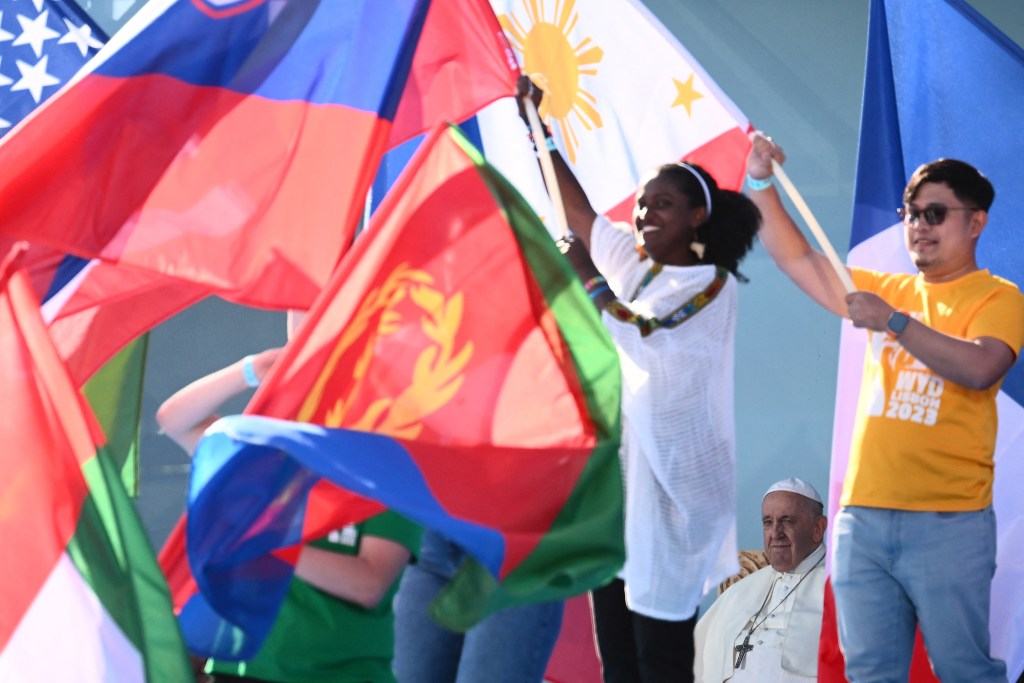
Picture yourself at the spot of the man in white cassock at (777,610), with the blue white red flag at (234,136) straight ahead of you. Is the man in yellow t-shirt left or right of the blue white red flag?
left

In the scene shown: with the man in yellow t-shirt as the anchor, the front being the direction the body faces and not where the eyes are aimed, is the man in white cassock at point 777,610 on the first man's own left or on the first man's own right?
on the first man's own right

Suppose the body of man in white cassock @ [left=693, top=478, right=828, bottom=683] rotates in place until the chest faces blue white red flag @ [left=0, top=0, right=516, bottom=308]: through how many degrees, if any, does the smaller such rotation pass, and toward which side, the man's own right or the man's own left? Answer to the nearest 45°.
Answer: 0° — they already face it

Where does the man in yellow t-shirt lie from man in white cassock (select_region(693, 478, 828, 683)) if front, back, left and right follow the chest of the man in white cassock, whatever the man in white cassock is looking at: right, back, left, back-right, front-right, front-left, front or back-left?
front-left

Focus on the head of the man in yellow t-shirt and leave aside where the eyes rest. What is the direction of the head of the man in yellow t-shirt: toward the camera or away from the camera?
toward the camera

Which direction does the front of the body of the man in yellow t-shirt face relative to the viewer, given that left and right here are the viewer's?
facing the viewer and to the left of the viewer

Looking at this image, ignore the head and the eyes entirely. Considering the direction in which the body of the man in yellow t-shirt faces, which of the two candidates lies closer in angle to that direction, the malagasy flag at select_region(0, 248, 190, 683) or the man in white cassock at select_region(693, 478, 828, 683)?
the malagasy flag

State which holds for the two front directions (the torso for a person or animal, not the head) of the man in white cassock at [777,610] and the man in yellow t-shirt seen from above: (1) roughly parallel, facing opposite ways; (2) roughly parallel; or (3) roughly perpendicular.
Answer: roughly parallel

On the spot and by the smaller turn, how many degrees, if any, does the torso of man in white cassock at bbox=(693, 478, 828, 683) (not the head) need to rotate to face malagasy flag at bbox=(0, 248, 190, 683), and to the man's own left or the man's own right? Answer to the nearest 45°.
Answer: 0° — they already face it

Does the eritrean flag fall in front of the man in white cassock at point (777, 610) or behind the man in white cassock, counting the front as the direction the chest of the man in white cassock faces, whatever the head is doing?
in front

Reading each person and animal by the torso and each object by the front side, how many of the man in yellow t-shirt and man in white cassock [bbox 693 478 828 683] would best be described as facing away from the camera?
0
